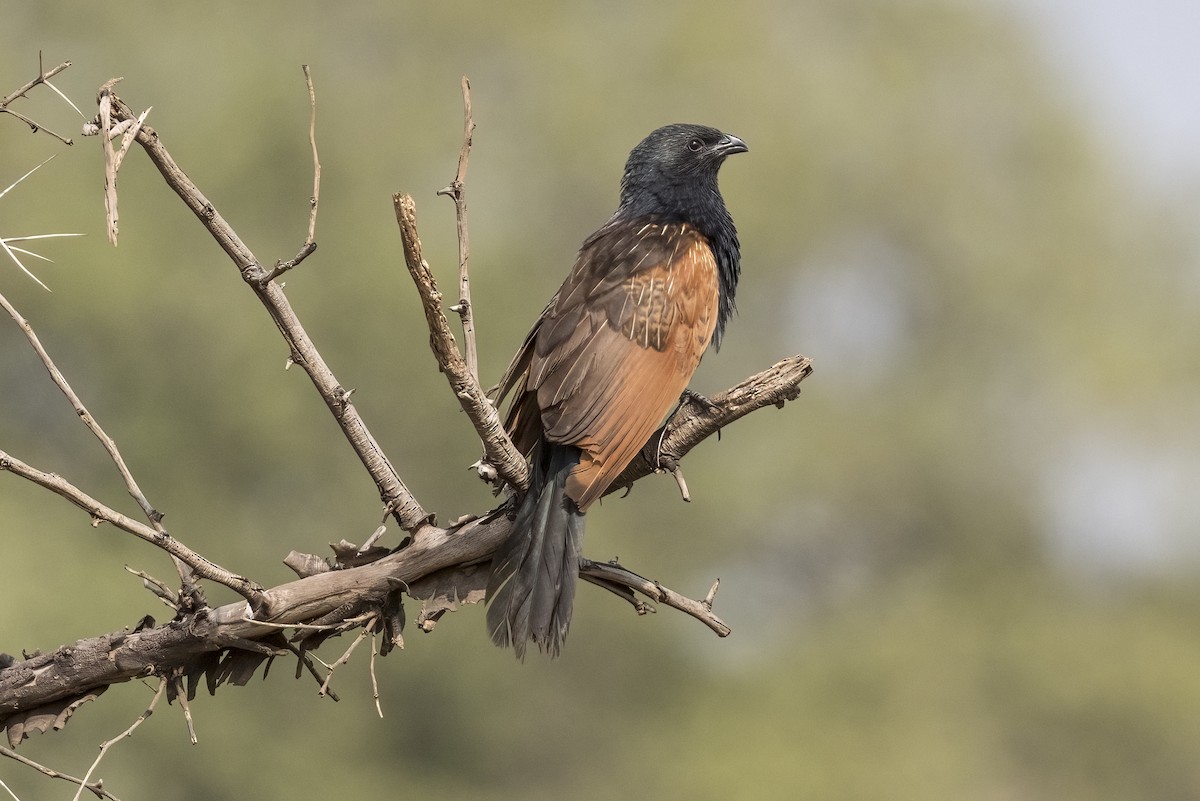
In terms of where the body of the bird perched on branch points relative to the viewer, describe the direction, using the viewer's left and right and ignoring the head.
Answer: facing away from the viewer and to the right of the viewer
